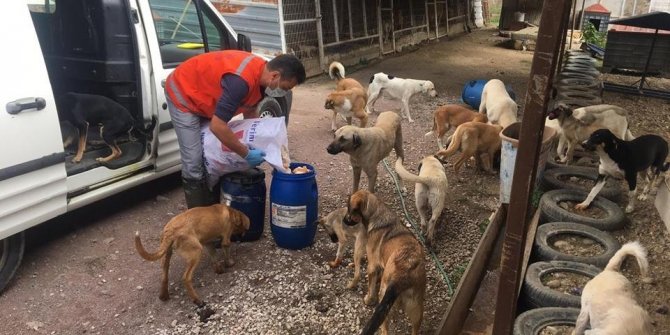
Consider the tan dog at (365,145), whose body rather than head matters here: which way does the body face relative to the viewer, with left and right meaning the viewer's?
facing the viewer and to the left of the viewer

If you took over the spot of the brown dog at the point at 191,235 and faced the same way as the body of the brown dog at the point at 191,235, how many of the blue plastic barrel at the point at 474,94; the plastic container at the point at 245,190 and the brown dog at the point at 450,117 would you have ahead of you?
3

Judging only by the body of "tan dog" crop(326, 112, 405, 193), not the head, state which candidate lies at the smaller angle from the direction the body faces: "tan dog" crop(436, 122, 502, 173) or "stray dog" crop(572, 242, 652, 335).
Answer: the stray dog

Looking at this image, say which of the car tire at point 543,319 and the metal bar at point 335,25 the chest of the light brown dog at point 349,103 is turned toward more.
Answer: the car tire

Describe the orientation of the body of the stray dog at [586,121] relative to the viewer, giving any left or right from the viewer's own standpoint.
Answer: facing to the left of the viewer

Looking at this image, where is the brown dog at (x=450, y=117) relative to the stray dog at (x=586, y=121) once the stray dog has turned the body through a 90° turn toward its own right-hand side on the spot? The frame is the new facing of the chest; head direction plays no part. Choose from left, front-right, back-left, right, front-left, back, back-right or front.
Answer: left

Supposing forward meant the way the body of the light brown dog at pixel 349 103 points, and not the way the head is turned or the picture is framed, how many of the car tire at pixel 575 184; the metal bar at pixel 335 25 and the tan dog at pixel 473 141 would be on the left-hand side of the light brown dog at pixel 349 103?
2

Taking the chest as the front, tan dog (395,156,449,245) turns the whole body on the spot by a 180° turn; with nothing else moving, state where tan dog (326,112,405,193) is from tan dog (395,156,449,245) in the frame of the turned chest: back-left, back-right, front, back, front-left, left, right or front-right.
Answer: back-right

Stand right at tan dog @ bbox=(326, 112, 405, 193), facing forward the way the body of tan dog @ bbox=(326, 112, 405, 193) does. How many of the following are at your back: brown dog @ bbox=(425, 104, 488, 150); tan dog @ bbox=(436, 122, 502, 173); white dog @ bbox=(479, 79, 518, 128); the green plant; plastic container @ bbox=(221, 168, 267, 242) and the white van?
4

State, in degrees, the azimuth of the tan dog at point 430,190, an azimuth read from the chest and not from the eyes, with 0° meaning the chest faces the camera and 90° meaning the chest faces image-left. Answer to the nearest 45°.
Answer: approximately 180°

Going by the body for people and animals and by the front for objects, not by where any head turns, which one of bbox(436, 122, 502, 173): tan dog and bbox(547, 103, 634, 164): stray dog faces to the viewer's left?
the stray dog

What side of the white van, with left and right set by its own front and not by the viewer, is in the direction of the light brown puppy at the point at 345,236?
right
